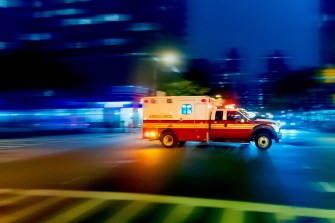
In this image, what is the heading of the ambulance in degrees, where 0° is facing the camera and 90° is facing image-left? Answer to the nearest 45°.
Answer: approximately 270°
